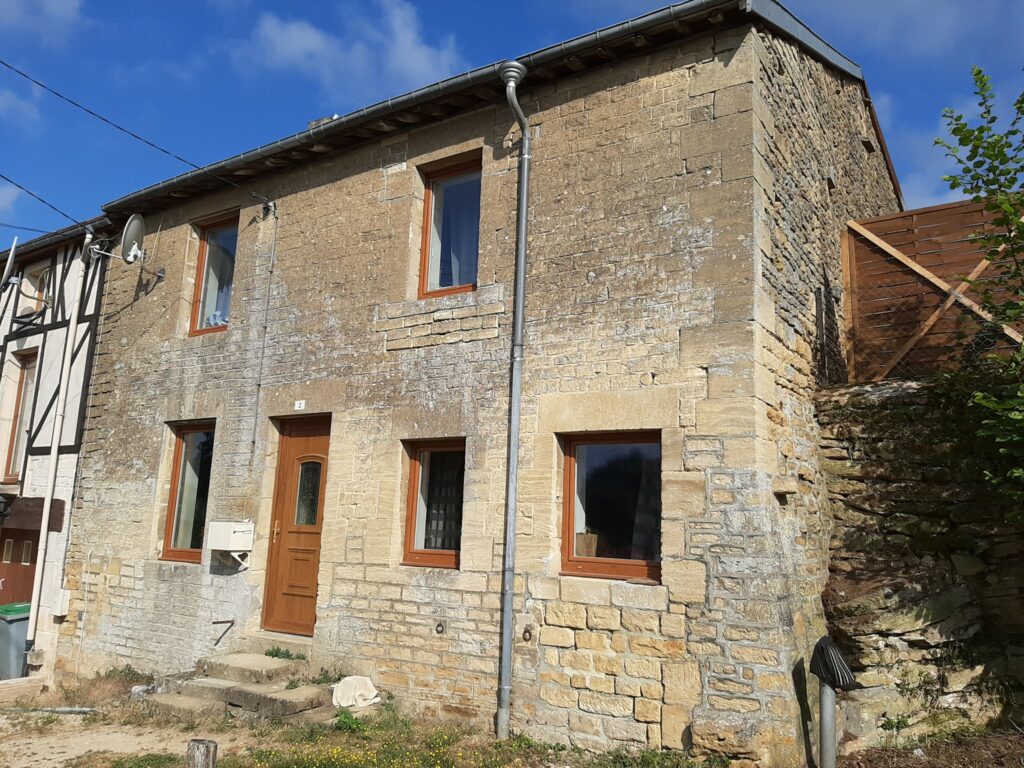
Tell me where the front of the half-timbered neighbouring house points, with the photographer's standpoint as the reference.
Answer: facing the viewer and to the left of the viewer

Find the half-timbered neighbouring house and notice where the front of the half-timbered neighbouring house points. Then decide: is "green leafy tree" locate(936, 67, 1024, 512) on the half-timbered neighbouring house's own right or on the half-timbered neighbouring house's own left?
on the half-timbered neighbouring house's own left

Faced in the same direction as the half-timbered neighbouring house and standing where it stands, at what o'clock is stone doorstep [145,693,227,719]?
The stone doorstep is roughly at 10 o'clock from the half-timbered neighbouring house.

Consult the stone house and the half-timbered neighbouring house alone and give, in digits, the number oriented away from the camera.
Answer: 0

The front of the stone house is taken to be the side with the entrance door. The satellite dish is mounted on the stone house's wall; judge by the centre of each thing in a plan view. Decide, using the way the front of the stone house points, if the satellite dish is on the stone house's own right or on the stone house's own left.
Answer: on the stone house's own right

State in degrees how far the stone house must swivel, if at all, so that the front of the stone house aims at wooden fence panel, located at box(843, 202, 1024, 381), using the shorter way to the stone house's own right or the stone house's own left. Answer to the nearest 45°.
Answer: approximately 135° to the stone house's own left

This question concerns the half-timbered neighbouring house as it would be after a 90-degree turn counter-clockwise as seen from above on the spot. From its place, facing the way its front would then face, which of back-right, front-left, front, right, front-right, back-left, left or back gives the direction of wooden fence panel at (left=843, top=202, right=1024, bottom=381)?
front

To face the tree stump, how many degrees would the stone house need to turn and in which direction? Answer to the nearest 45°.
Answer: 0° — it already faces it

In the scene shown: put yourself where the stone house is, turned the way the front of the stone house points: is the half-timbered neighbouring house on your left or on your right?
on your right
